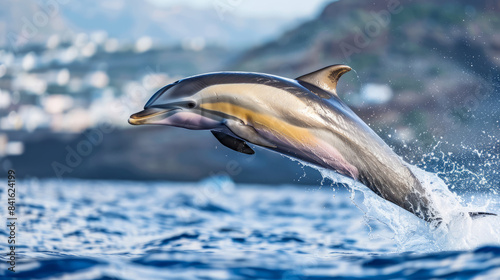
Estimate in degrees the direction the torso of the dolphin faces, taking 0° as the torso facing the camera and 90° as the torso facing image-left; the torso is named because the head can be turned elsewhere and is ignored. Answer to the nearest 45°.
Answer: approximately 90°

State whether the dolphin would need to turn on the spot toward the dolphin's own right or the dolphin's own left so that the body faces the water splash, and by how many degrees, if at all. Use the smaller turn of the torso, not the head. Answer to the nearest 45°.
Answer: approximately 135° to the dolphin's own right
